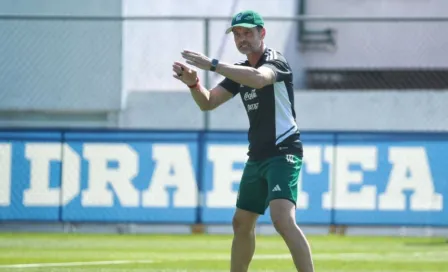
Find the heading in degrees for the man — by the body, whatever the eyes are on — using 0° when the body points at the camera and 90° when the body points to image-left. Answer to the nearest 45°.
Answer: approximately 45°

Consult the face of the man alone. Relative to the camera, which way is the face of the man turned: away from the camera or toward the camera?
toward the camera
